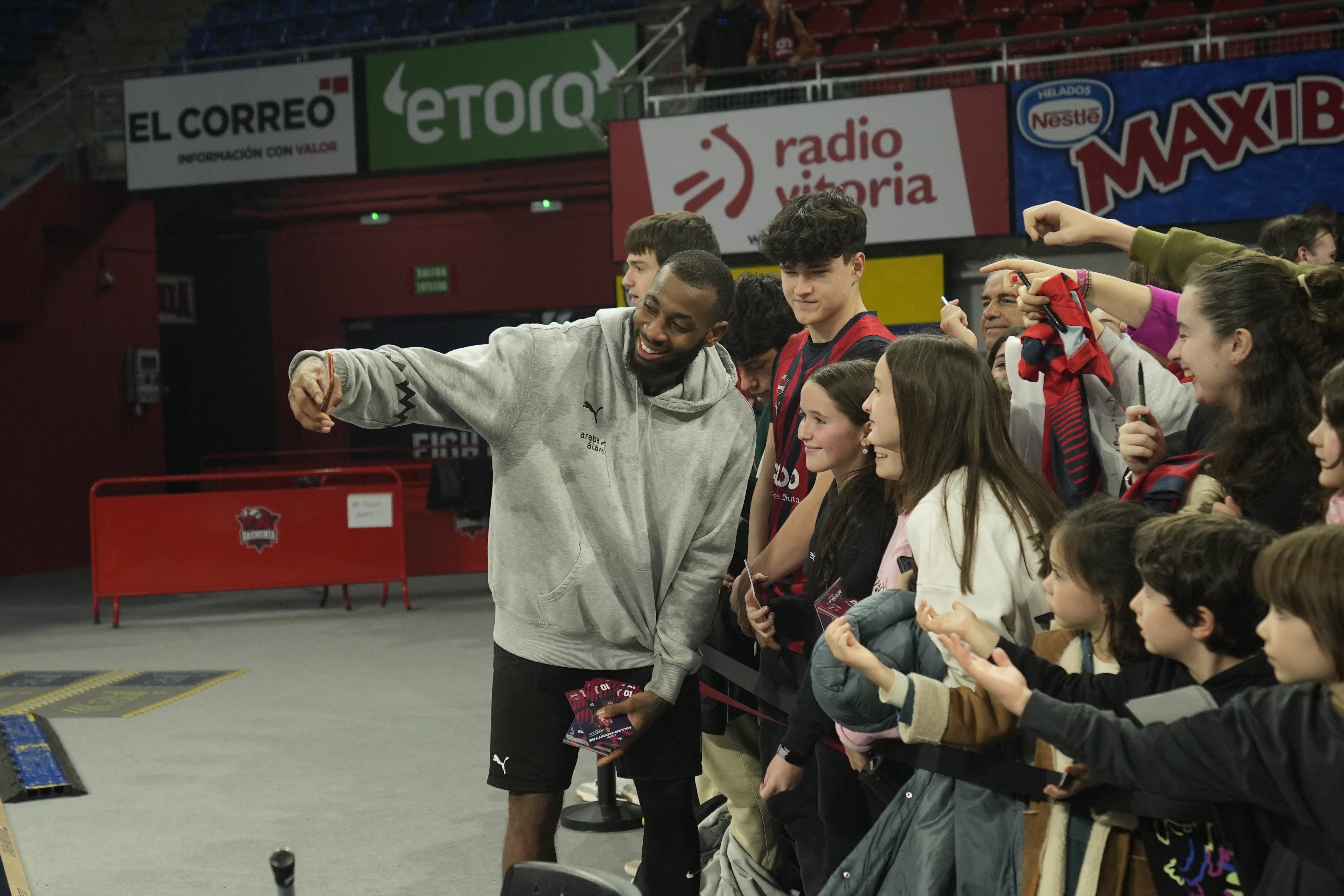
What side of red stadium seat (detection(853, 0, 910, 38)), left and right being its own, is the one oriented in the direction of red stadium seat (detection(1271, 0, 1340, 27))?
left

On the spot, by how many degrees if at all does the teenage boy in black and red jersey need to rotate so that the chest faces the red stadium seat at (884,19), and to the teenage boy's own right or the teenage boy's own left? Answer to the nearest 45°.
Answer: approximately 135° to the teenage boy's own right

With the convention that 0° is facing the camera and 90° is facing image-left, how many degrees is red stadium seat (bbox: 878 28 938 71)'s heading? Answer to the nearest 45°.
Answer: approximately 45°

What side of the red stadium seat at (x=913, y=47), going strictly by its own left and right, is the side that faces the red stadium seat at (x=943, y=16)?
back

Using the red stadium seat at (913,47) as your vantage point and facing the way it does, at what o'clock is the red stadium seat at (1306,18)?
the red stadium seat at (1306,18) is roughly at 8 o'clock from the red stadium seat at (913,47).
